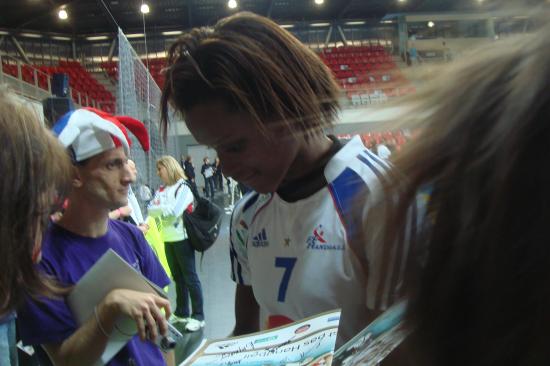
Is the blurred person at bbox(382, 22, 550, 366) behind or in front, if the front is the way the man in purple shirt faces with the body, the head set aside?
in front

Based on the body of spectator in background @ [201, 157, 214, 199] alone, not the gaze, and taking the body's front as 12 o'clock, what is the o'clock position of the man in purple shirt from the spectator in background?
The man in purple shirt is roughly at 12 o'clock from the spectator in background.

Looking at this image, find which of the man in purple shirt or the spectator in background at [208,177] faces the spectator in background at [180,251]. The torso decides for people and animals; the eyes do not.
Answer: the spectator in background at [208,177]

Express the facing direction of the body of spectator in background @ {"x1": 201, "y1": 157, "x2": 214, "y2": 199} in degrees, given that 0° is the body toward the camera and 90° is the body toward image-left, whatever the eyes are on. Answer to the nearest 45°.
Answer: approximately 0°

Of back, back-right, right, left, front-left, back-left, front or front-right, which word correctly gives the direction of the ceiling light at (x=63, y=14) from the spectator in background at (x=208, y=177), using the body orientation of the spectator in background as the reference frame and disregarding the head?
back-right

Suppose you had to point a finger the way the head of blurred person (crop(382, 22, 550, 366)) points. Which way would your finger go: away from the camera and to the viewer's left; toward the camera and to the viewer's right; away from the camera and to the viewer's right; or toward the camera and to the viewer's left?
away from the camera and to the viewer's left

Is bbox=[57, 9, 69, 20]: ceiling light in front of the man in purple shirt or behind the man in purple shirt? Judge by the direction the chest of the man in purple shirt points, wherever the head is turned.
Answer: behind

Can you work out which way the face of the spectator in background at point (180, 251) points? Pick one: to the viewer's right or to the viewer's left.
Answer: to the viewer's left

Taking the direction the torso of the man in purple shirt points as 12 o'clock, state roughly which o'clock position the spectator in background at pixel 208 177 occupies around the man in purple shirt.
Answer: The spectator in background is roughly at 8 o'clock from the man in purple shirt.

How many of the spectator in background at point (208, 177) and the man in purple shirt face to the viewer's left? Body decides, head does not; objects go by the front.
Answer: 0

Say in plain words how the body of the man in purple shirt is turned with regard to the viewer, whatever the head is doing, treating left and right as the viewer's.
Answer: facing the viewer and to the right of the viewer

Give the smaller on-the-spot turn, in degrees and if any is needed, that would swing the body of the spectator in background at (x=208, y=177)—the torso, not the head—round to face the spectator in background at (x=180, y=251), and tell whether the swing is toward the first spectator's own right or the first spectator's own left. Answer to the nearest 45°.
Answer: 0° — they already face them

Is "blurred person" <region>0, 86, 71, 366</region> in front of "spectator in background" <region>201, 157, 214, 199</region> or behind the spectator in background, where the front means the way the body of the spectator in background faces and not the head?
in front
